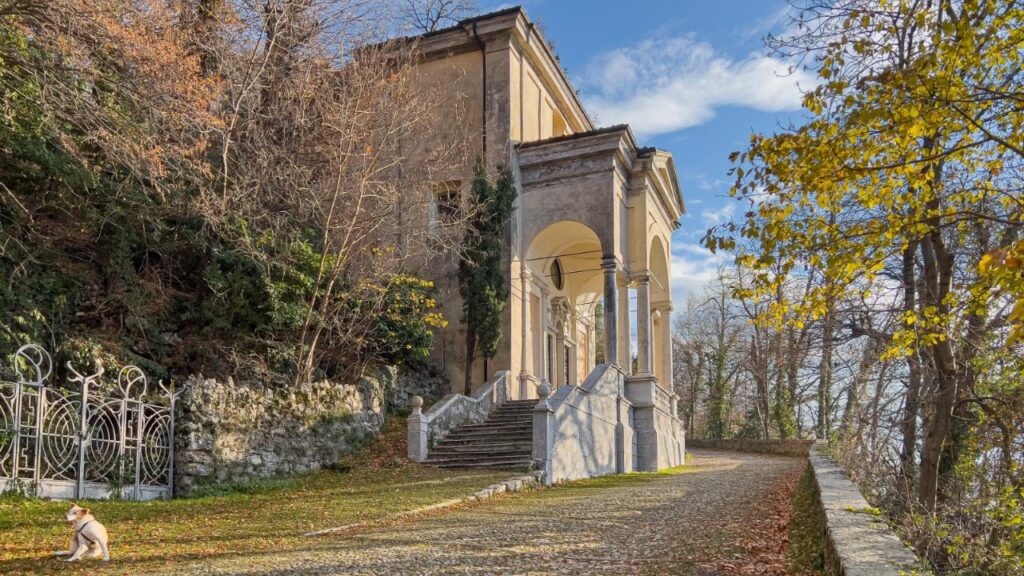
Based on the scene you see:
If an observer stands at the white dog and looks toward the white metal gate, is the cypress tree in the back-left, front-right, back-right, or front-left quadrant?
front-right

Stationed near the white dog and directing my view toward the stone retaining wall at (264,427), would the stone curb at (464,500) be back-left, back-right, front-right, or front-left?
front-right

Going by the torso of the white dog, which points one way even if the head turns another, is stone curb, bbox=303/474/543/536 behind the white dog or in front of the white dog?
behind

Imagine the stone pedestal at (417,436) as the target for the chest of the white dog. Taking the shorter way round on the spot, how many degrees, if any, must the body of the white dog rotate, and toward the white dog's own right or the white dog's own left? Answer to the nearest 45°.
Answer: approximately 180°

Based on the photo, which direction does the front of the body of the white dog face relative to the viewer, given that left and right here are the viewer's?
facing the viewer and to the left of the viewer

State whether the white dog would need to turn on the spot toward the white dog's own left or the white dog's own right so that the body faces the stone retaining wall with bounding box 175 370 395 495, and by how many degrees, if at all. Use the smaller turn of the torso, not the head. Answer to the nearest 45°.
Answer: approximately 135° to the white dog's own right

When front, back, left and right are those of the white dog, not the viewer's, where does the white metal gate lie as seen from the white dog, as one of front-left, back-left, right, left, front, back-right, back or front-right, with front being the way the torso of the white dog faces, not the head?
back-right

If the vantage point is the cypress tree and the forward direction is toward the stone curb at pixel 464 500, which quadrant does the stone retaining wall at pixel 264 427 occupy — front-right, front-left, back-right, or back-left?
front-right

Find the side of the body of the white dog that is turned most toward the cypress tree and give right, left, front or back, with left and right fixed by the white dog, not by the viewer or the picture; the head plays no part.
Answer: back

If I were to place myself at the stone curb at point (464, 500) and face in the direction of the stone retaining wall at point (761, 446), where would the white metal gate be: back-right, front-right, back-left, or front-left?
back-left
